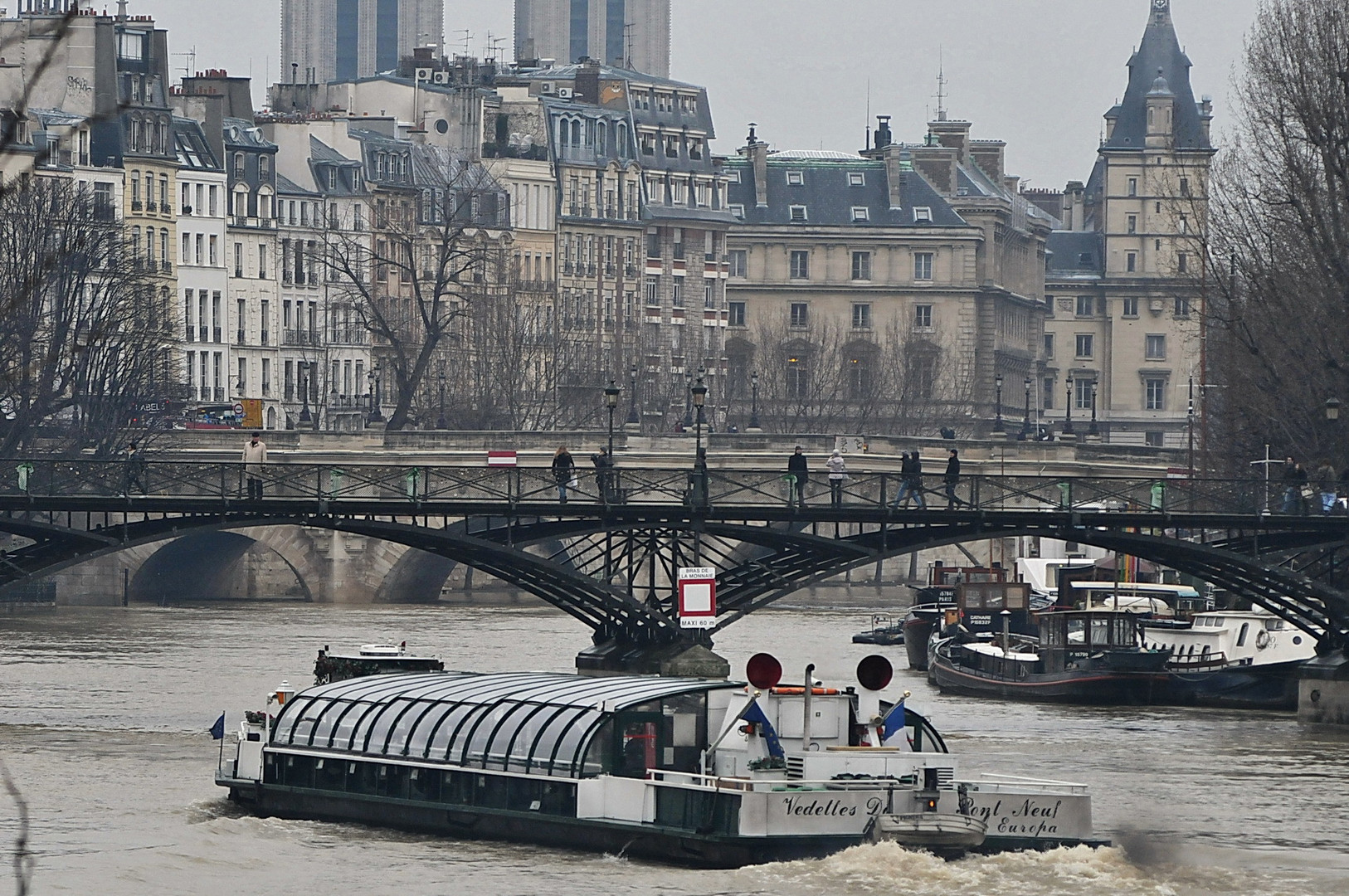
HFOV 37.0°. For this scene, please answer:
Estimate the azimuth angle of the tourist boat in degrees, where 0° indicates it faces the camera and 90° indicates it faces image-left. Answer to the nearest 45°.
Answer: approximately 135°
